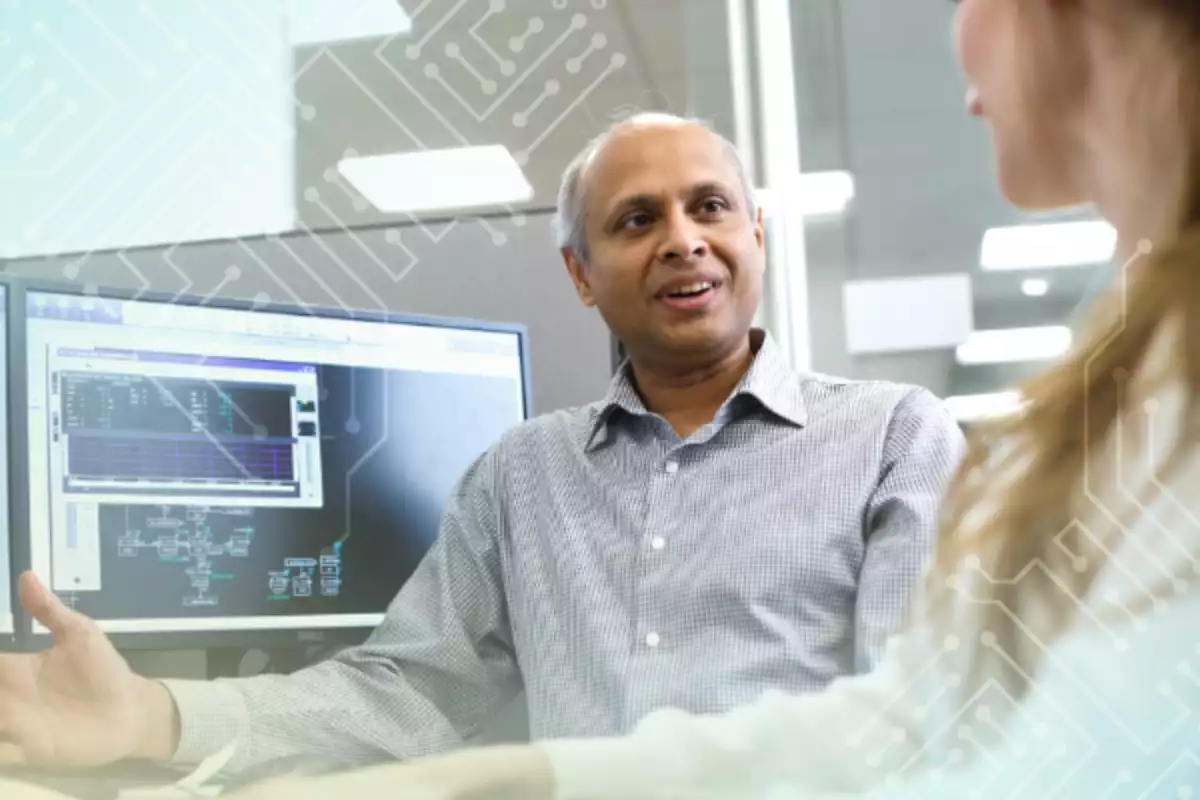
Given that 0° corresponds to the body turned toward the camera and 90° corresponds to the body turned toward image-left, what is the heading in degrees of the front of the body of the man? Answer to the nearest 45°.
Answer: approximately 0°

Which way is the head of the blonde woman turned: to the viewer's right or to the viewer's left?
to the viewer's left
